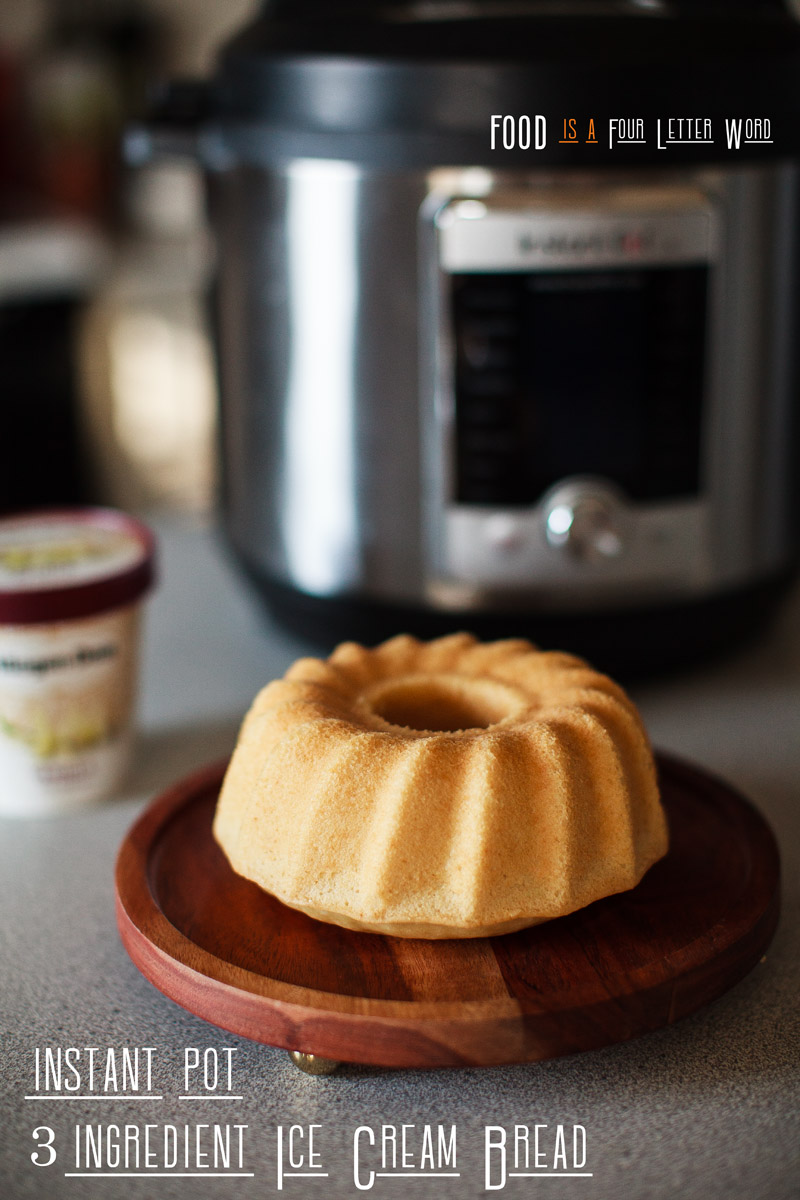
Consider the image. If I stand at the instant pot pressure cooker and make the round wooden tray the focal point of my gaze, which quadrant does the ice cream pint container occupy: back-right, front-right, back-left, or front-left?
front-right

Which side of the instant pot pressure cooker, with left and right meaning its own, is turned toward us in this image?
front

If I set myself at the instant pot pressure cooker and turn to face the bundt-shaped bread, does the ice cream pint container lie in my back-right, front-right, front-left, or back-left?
front-right
